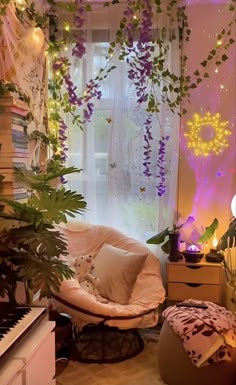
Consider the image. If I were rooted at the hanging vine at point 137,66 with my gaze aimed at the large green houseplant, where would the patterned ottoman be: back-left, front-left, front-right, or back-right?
front-left

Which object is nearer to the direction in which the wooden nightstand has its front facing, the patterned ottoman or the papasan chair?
the patterned ottoman

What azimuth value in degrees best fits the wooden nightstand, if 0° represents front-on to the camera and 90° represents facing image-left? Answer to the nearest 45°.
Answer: approximately 0°

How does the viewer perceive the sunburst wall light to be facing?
facing the viewer

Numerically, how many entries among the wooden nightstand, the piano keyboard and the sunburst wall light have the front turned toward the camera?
2

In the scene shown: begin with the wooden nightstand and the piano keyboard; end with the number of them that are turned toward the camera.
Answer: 1

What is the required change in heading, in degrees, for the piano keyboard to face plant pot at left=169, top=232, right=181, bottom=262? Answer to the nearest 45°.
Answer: approximately 45° to its left

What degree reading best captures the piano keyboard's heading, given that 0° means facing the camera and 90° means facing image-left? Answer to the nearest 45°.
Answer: approximately 270°

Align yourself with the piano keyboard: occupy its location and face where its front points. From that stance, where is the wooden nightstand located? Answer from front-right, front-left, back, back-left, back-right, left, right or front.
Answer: front-left

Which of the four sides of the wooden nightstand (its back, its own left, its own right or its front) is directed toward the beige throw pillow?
right
